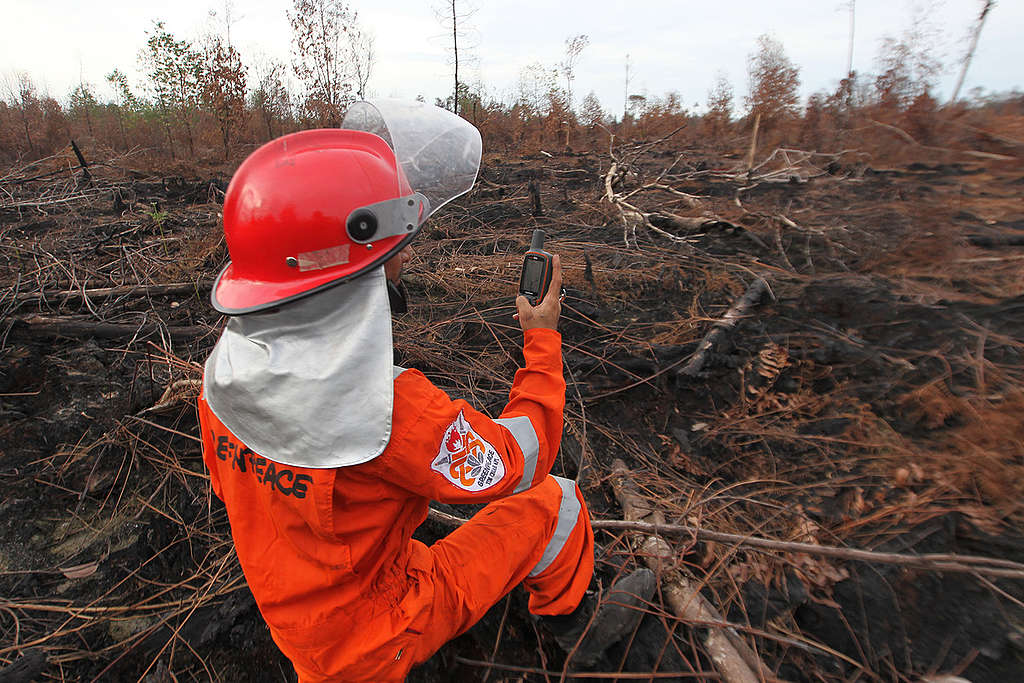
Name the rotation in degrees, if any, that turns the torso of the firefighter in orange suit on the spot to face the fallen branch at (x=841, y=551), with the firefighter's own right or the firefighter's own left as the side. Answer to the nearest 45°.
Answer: approximately 45° to the firefighter's own right

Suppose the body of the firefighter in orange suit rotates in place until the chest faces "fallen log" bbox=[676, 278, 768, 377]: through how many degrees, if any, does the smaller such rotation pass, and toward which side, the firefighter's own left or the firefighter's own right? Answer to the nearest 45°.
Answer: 0° — they already face it

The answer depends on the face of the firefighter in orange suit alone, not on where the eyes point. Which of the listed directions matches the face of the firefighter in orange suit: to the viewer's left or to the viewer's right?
to the viewer's right

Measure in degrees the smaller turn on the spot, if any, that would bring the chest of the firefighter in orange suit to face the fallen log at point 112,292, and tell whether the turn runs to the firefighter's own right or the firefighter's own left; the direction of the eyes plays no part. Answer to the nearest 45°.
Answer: approximately 90° to the firefighter's own left

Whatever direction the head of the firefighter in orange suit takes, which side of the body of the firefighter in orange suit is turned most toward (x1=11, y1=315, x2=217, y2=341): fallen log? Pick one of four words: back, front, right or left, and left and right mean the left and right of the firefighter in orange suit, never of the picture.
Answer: left

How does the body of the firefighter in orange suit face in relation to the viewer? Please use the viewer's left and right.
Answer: facing away from the viewer and to the right of the viewer
